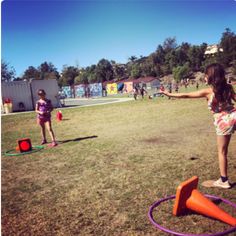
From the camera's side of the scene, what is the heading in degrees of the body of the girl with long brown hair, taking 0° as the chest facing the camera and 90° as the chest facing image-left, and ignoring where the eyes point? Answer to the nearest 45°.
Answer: approximately 135°

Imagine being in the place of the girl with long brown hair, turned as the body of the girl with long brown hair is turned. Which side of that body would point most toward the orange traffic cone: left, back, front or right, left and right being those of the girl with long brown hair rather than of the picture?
left

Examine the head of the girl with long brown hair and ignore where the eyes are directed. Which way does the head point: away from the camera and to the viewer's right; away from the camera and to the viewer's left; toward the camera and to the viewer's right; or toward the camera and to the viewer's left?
away from the camera and to the viewer's left
